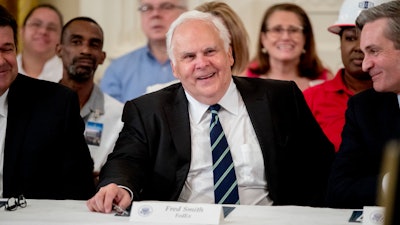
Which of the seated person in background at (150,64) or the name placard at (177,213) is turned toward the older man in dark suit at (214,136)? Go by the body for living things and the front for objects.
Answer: the seated person in background

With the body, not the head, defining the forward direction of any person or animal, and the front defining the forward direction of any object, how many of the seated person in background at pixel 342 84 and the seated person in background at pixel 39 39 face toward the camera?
2

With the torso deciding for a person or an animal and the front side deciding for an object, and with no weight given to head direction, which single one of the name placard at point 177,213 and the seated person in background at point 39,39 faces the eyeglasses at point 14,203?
the seated person in background

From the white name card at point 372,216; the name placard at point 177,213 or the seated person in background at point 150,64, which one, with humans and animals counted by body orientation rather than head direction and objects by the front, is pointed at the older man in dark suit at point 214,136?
the seated person in background

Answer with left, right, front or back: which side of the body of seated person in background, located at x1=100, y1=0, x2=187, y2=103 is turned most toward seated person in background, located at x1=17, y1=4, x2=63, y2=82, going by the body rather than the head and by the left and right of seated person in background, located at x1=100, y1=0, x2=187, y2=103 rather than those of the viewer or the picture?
right

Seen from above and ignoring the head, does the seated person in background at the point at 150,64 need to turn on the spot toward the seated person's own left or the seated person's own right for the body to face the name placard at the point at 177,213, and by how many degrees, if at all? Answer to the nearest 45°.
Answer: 0° — they already face it

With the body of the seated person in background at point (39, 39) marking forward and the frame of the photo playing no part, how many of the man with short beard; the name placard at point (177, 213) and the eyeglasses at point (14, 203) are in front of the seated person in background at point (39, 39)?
3

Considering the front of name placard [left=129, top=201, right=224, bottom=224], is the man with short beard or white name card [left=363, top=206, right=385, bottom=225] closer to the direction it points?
the white name card

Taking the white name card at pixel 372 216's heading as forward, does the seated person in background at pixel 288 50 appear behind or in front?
behind
